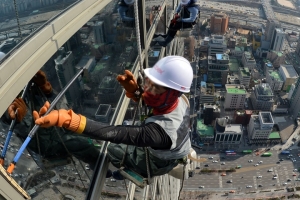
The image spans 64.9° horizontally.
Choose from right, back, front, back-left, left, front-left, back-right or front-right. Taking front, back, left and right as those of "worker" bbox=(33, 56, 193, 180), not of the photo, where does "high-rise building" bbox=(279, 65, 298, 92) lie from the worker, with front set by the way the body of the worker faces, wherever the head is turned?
back-right

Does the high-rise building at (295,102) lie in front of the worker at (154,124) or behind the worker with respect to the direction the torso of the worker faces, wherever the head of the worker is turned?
behind

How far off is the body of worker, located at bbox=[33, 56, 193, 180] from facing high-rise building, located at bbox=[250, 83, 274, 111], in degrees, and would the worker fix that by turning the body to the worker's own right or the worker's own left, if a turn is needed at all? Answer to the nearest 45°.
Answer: approximately 135° to the worker's own right

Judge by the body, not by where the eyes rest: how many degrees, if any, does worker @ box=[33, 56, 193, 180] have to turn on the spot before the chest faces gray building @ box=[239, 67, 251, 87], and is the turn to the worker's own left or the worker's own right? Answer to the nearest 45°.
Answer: approximately 135° to the worker's own right

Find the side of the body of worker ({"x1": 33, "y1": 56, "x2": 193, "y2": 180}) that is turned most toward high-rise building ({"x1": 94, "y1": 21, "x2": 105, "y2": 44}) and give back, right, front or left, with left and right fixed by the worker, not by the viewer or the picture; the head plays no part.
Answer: right

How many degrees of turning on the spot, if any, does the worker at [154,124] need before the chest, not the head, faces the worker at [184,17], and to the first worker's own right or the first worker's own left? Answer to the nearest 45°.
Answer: approximately 90° to the first worker's own right

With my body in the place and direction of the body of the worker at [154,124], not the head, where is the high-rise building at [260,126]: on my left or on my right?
on my right

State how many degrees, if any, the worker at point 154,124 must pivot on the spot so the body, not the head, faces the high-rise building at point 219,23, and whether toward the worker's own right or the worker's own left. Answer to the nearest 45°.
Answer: approximately 135° to the worker's own right

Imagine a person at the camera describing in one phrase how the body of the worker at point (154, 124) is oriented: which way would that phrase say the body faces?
to the viewer's left

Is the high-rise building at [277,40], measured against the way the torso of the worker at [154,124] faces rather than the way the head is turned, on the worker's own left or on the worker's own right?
on the worker's own right

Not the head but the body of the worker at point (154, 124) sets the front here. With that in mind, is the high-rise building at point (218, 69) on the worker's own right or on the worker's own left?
on the worker's own right
